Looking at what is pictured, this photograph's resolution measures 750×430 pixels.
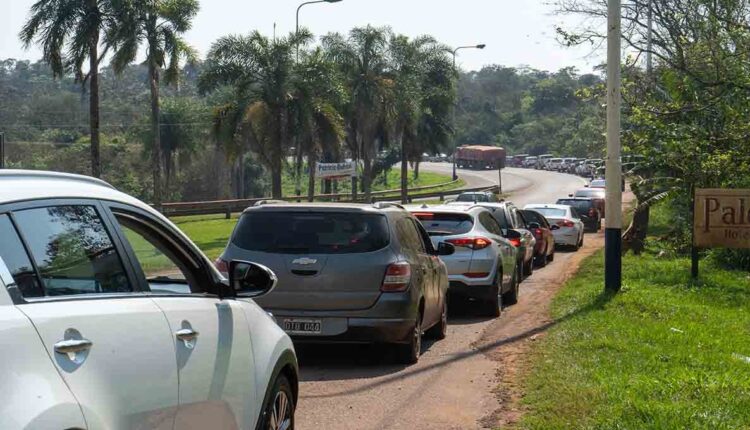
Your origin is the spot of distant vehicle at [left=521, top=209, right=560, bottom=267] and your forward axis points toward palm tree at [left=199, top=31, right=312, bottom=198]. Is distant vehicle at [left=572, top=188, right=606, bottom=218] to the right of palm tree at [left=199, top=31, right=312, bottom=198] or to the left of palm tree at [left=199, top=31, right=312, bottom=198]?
right

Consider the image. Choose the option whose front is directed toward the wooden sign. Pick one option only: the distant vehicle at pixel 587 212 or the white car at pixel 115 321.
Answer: the white car

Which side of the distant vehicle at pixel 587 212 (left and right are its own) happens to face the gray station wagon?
back

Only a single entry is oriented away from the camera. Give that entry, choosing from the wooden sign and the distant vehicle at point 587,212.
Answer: the distant vehicle

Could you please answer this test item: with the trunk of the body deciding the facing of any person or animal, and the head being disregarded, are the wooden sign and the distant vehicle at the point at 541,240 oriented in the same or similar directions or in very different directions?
very different directions

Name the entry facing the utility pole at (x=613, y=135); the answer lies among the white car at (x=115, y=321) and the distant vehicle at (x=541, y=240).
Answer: the white car

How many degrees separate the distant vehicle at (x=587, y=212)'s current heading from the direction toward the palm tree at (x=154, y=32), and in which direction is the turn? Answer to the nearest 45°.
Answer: approximately 90° to its left

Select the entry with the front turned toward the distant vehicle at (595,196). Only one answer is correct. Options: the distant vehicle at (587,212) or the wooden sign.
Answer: the distant vehicle at (587,212)

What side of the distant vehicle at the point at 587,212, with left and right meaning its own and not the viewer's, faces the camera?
back

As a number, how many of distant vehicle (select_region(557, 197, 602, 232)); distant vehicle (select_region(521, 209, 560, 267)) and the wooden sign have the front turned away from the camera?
2

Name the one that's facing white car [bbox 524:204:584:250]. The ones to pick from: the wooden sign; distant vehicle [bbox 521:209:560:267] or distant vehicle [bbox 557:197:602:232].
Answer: distant vehicle [bbox 521:209:560:267]

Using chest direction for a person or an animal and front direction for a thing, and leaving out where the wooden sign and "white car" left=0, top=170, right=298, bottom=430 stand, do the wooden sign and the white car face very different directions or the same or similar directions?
very different directions

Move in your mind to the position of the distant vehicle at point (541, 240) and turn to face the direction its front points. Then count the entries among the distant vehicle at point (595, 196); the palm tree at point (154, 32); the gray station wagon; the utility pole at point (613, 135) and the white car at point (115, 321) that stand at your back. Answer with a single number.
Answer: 3

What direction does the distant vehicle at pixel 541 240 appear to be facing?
away from the camera

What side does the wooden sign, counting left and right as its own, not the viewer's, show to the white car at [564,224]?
back

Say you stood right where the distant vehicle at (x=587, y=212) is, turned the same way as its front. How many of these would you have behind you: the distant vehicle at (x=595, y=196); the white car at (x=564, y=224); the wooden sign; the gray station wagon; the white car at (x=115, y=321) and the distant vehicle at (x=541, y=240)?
5

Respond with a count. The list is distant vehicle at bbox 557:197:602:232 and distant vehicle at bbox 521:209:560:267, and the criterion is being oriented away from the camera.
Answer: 2
